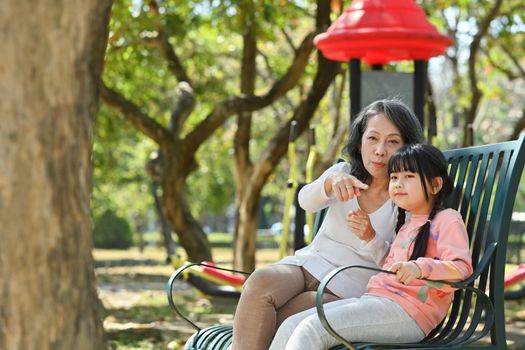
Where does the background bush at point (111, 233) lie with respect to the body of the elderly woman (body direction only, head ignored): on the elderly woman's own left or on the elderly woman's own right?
on the elderly woman's own right

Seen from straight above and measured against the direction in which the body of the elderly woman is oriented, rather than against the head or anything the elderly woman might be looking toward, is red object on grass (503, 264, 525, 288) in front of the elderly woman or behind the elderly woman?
behind

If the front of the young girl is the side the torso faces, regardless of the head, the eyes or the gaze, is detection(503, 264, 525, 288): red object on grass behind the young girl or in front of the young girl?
behind

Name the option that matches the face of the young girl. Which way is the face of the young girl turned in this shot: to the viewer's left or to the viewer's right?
to the viewer's left

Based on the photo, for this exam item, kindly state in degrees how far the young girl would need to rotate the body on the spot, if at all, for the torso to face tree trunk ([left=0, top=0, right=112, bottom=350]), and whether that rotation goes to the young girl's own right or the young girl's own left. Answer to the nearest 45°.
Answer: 0° — they already face it

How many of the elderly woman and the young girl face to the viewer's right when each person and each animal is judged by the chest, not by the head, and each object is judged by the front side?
0

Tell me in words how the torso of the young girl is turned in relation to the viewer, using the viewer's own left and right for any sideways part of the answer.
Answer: facing the viewer and to the left of the viewer

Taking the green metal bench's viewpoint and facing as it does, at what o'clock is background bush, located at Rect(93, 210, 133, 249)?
The background bush is roughly at 4 o'clock from the green metal bench.

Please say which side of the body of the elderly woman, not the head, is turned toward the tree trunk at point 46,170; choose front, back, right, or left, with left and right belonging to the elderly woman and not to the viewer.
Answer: front
